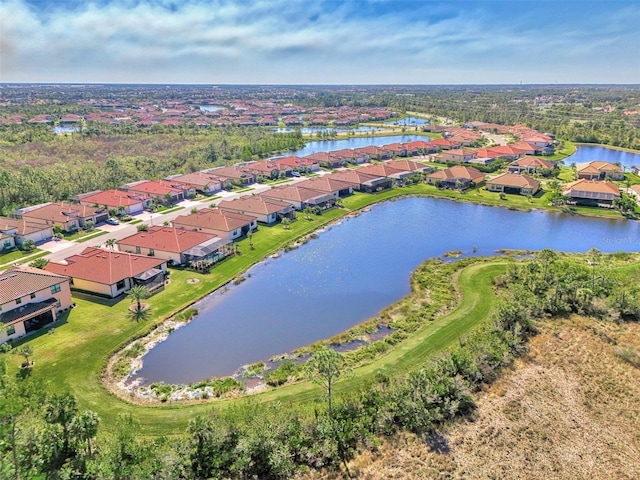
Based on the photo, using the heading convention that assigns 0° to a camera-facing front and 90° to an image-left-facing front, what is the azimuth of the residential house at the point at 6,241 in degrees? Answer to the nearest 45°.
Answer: approximately 315°

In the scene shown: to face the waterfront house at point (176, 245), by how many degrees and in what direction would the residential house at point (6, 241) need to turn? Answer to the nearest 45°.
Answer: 0° — it already faces it

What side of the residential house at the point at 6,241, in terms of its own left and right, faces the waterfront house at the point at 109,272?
front

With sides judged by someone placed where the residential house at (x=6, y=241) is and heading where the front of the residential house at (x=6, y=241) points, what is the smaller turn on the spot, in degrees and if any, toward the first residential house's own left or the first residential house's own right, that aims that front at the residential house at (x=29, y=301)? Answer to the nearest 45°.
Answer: approximately 45° to the first residential house's own right

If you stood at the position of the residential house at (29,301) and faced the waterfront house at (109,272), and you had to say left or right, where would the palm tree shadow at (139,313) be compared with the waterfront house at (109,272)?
right

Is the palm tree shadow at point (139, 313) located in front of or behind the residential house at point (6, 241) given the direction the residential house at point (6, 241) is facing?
in front
